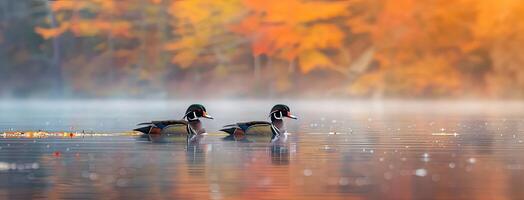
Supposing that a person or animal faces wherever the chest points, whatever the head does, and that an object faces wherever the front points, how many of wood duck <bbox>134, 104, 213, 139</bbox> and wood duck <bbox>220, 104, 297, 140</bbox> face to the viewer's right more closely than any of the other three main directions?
2

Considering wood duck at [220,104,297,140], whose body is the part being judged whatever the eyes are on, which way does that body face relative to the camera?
to the viewer's right

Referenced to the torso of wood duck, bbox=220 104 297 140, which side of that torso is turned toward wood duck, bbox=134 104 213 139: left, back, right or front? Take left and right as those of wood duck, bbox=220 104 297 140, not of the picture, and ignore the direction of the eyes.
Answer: back

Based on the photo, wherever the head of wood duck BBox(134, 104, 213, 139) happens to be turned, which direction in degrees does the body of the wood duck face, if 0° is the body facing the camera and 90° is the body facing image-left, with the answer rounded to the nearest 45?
approximately 270°

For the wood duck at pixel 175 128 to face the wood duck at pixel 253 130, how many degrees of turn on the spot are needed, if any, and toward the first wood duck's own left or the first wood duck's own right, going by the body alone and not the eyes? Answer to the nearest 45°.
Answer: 0° — it already faces it
